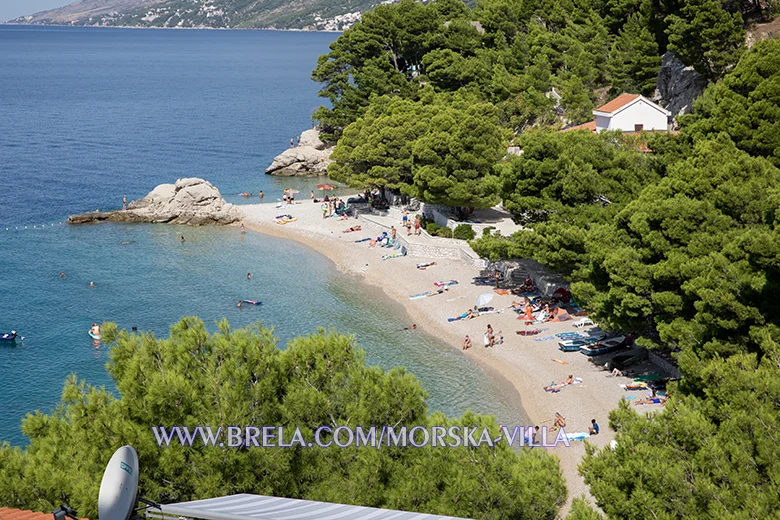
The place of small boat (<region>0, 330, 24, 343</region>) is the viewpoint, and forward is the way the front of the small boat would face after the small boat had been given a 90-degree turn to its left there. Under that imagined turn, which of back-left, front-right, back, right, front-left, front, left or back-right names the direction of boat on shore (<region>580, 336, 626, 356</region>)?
back-right

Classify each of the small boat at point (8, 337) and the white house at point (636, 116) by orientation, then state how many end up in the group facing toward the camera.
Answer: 1

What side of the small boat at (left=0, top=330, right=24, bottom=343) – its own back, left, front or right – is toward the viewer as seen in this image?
right

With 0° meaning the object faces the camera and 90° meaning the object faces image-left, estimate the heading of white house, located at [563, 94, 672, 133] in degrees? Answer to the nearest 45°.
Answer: approximately 0°

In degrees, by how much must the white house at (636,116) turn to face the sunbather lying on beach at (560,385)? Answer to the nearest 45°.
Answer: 0° — it already faces them
